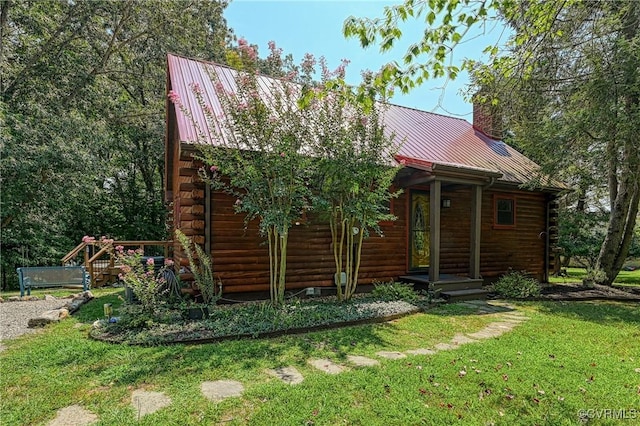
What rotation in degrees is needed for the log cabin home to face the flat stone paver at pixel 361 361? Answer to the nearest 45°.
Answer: approximately 45° to its right

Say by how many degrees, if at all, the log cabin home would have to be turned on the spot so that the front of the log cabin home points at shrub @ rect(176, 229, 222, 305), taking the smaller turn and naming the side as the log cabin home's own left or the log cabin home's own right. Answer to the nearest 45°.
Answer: approximately 90° to the log cabin home's own right

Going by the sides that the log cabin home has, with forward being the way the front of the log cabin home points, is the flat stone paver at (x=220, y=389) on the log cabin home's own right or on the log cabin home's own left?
on the log cabin home's own right

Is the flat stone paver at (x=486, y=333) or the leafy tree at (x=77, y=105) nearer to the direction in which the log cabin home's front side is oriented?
the flat stone paver

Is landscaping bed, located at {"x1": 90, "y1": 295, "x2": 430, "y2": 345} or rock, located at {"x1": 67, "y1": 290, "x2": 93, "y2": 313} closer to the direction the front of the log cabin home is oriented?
the landscaping bed

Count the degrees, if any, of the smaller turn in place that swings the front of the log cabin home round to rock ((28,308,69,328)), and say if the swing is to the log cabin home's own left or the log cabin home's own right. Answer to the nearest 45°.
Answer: approximately 90° to the log cabin home's own right

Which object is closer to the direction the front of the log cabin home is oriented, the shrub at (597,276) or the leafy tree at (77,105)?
the shrub

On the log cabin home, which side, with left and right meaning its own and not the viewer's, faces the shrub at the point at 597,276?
left

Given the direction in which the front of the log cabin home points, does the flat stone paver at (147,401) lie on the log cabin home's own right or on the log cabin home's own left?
on the log cabin home's own right

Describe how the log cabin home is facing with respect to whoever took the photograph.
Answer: facing the viewer and to the right of the viewer
